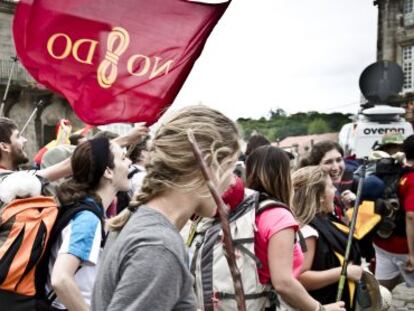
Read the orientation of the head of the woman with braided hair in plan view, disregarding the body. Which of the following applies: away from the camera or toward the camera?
away from the camera

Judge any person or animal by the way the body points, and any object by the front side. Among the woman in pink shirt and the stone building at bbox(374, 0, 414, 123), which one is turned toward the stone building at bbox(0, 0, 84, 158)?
the stone building at bbox(374, 0, 414, 123)

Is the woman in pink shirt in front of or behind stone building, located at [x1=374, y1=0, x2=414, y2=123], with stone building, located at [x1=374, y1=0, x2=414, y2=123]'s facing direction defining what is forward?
in front

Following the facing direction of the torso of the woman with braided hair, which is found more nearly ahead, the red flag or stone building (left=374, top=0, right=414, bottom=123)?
the stone building

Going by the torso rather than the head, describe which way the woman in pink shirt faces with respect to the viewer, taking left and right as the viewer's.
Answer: facing to the right of the viewer

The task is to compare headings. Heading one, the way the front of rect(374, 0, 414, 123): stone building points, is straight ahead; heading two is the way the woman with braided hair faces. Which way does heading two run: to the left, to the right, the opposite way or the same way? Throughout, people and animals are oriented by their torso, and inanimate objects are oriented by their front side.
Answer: the opposite way

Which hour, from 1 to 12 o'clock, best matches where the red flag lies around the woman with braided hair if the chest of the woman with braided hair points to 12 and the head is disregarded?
The red flag is roughly at 9 o'clock from the woman with braided hair.
